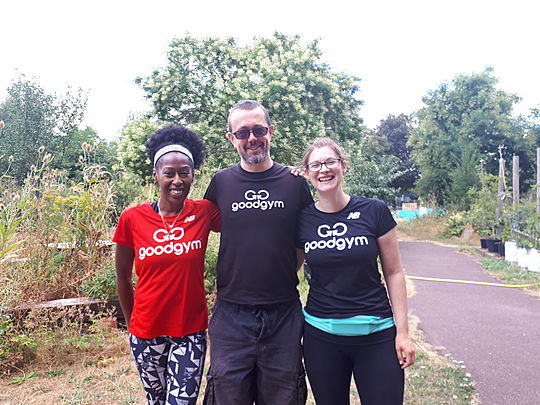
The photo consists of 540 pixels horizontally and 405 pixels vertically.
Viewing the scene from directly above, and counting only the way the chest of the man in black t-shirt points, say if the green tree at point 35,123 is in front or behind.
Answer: behind

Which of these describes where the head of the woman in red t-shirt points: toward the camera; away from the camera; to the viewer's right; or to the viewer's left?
toward the camera

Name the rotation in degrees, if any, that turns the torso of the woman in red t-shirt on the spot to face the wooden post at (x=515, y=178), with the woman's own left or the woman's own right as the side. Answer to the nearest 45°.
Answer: approximately 135° to the woman's own left

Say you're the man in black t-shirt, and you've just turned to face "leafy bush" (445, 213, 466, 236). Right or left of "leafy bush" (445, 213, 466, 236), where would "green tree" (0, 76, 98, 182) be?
left

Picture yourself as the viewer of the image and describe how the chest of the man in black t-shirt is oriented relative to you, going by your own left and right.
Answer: facing the viewer

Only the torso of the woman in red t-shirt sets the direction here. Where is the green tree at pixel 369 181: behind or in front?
behind

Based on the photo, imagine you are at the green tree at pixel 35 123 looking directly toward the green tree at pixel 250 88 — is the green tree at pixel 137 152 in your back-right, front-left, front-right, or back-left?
front-right

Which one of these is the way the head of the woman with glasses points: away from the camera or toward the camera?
toward the camera

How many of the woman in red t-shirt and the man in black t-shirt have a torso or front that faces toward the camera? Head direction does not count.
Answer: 2

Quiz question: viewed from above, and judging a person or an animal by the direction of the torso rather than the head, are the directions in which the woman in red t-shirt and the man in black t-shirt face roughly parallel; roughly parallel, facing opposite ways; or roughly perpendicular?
roughly parallel

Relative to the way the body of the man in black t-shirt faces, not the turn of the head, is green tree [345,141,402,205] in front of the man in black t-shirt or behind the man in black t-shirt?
behind

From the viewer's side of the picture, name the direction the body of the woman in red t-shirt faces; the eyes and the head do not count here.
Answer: toward the camera
